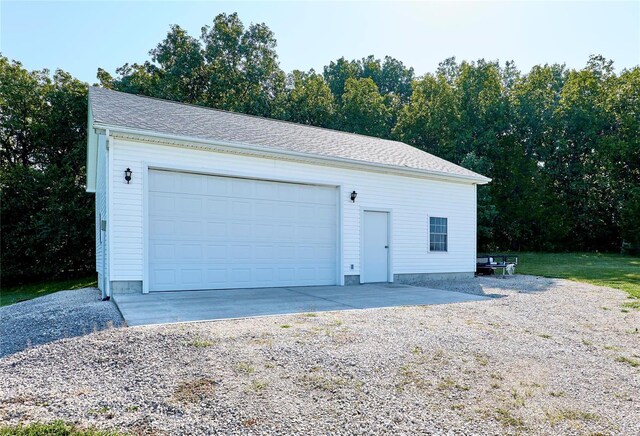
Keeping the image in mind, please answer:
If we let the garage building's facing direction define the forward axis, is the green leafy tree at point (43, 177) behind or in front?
behind

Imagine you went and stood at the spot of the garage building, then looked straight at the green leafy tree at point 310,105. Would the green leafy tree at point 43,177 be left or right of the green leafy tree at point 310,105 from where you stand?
left

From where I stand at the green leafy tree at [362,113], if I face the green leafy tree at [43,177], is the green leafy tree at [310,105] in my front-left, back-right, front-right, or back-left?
front-right

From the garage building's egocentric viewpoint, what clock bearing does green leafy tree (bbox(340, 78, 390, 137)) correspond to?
The green leafy tree is roughly at 8 o'clock from the garage building.

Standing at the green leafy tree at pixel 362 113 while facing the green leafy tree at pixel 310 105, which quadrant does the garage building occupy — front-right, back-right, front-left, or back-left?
front-left

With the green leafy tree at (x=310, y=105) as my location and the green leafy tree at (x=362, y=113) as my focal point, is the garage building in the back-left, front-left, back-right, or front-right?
back-right

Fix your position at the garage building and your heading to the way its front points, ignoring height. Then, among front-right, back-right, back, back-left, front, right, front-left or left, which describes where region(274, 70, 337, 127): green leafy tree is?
back-left

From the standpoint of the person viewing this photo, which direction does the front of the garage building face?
facing the viewer and to the right of the viewer

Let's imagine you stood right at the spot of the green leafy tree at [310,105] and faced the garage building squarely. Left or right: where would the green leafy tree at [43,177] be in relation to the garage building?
right
